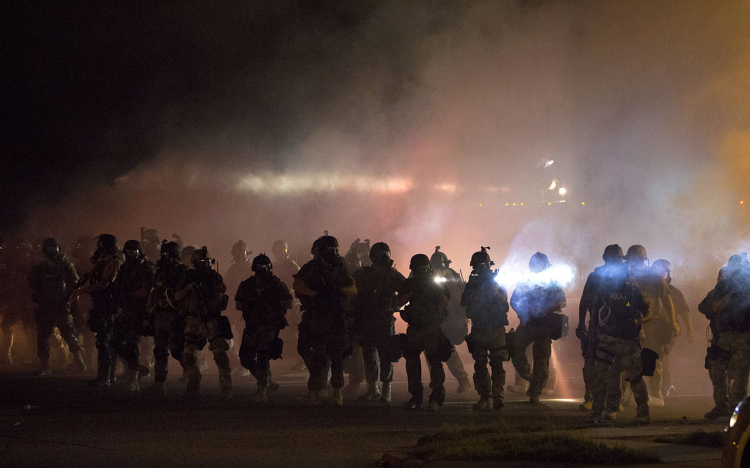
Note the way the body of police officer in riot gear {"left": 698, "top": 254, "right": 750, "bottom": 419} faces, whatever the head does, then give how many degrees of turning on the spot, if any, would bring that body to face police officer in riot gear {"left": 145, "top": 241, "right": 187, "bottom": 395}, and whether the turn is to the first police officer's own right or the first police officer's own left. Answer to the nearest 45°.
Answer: approximately 45° to the first police officer's own right

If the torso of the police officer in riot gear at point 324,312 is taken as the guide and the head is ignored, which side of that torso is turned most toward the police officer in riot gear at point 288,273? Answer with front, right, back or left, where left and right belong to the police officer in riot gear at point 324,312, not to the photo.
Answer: back

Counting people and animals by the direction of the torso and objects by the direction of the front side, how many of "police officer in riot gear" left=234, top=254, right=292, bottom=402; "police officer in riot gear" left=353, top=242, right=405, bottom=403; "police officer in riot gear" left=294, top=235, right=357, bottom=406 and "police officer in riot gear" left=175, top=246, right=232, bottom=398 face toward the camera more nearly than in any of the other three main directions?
4

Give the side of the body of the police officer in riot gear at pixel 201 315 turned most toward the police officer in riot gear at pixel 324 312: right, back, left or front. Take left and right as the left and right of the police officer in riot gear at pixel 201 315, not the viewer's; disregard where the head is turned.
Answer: left

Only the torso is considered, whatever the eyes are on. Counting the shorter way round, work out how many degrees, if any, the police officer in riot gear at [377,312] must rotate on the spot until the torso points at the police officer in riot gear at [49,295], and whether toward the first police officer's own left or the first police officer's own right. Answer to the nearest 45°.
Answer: approximately 135° to the first police officer's own right

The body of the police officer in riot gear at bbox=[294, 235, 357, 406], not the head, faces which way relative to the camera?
toward the camera

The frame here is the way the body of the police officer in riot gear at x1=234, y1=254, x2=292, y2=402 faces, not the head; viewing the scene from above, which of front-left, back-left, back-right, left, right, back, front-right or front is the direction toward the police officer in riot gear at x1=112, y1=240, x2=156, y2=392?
back-right

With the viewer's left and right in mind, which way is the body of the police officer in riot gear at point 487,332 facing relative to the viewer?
facing the viewer and to the left of the viewer

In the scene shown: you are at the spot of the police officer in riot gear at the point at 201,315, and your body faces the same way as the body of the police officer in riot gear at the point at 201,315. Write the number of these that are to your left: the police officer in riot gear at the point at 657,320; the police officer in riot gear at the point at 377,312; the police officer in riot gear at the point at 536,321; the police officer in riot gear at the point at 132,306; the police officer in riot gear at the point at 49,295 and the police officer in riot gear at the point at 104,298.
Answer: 3

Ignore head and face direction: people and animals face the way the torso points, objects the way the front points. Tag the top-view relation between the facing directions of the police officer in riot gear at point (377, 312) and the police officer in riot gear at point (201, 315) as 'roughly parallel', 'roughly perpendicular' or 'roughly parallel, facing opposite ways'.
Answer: roughly parallel

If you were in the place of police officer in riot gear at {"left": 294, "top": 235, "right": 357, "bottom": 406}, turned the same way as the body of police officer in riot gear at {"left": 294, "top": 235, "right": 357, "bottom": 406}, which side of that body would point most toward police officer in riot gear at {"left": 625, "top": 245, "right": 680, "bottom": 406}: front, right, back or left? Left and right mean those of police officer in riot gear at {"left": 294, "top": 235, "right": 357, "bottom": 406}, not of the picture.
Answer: left

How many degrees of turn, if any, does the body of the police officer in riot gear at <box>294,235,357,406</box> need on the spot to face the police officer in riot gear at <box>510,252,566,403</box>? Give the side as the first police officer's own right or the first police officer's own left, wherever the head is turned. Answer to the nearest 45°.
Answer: approximately 90° to the first police officer's own left

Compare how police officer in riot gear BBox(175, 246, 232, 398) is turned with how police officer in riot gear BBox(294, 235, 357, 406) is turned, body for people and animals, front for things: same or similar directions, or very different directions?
same or similar directions

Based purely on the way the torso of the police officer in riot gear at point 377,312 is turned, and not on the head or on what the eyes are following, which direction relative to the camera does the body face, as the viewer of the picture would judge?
toward the camera

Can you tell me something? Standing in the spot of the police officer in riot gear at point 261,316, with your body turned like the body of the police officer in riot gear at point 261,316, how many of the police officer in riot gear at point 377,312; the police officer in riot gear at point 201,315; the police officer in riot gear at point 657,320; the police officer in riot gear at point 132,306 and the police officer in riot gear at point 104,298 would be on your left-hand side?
2

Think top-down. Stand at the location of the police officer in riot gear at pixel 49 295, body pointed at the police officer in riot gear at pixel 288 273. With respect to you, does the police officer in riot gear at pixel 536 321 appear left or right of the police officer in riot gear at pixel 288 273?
right

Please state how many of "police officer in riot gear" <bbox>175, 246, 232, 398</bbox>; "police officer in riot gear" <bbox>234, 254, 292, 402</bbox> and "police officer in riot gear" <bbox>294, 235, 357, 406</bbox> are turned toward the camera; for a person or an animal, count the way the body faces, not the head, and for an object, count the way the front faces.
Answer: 3

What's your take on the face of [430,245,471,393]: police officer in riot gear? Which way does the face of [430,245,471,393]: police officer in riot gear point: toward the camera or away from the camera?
toward the camera
